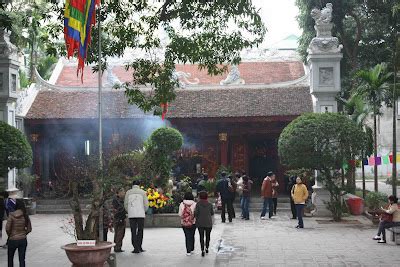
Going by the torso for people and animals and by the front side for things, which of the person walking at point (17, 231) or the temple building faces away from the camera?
the person walking

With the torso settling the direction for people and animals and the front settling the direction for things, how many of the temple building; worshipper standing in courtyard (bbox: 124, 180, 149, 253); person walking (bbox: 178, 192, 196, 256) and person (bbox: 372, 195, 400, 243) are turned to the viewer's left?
1

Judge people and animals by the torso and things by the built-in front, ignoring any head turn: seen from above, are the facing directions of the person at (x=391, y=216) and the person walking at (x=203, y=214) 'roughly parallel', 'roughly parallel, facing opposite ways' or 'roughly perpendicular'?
roughly perpendicular

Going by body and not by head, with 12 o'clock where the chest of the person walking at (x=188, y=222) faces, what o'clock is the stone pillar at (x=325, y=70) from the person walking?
The stone pillar is roughly at 1 o'clock from the person walking.

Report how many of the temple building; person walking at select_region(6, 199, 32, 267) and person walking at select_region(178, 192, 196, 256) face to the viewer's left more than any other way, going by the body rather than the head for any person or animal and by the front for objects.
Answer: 0

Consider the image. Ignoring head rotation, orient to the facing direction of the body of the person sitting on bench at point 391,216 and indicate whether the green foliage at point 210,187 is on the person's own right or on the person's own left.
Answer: on the person's own right

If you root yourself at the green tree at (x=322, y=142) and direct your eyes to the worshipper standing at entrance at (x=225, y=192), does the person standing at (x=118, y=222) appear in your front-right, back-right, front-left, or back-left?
front-left

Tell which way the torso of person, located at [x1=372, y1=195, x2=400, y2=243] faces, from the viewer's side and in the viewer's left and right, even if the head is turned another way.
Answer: facing to the left of the viewer

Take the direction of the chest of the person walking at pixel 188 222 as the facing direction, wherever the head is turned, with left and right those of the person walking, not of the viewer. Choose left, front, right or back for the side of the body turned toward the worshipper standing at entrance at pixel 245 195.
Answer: front

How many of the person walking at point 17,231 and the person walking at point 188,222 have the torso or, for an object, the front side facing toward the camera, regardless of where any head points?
0

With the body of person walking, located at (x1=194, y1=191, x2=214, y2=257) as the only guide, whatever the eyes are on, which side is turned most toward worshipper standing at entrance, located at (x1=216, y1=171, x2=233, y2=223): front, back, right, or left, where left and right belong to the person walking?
front

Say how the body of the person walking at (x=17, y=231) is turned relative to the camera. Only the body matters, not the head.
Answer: away from the camera

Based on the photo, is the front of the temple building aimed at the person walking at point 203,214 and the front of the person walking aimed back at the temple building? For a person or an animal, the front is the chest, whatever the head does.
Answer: yes

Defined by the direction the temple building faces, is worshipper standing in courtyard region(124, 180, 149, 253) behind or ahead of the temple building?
ahead

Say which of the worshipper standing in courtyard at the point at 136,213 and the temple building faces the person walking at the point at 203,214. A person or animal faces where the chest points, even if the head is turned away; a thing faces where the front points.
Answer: the temple building

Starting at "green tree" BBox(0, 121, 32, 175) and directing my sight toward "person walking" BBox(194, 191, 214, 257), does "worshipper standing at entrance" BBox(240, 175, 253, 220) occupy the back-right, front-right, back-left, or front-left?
front-left

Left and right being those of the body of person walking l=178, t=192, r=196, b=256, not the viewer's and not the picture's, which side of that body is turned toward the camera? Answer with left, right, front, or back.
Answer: back

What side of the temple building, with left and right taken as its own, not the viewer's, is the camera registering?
front

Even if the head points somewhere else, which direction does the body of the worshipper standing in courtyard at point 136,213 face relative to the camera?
away from the camera

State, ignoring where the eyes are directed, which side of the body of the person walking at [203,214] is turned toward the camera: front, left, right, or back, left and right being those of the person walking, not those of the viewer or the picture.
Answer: back

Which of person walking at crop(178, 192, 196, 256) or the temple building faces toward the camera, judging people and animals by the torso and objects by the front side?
the temple building

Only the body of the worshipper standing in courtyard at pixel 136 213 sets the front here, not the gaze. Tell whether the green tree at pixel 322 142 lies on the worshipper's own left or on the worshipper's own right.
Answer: on the worshipper's own right

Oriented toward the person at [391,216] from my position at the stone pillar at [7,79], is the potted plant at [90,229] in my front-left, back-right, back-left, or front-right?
front-right
